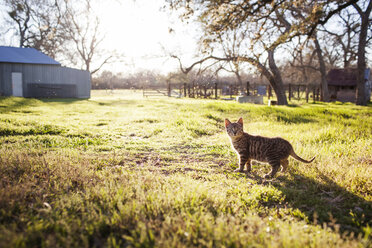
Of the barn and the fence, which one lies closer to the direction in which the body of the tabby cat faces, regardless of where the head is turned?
the barn

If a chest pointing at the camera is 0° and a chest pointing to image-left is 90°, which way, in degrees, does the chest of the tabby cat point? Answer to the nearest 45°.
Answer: approximately 90°

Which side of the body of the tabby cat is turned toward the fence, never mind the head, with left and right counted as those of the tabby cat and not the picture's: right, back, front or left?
right

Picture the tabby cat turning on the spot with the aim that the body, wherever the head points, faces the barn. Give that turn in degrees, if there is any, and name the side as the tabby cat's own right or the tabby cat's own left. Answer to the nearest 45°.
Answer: approximately 45° to the tabby cat's own right

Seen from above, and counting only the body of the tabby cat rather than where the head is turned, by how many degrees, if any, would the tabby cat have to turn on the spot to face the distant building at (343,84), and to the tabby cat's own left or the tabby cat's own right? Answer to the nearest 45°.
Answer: approximately 90° to the tabby cat's own right
